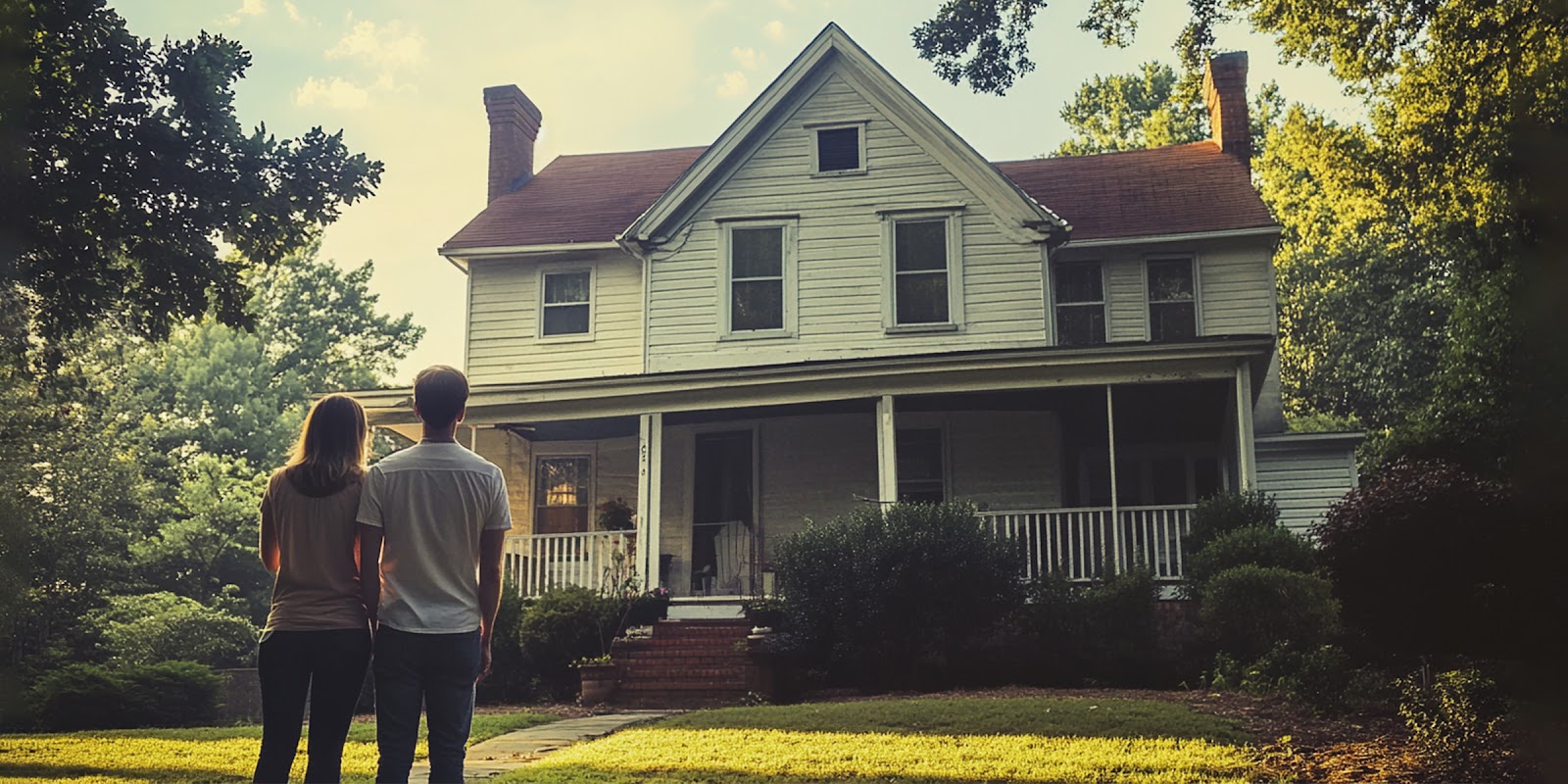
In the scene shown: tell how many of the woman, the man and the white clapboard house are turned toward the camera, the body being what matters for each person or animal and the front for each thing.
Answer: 1

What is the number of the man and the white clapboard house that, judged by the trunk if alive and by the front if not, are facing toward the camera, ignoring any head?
1

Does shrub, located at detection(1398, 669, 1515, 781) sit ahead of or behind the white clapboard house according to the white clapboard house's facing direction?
ahead

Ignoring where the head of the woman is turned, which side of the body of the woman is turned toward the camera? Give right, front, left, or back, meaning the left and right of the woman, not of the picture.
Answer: back

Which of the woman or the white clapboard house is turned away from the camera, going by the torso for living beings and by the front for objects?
the woman

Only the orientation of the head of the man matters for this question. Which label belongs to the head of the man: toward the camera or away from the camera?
away from the camera

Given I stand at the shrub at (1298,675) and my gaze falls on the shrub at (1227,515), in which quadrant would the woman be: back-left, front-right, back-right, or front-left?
back-left

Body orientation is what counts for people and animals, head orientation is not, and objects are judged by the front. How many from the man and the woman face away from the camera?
2

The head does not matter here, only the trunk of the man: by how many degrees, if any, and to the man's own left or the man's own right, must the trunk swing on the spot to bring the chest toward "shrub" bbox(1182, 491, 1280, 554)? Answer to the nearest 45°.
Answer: approximately 45° to the man's own right

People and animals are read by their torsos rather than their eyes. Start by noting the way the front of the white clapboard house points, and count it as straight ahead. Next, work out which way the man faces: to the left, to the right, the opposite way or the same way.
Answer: the opposite way

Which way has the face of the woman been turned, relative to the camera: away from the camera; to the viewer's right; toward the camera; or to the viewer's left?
away from the camera

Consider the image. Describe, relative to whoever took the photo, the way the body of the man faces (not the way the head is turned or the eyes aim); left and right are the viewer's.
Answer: facing away from the viewer

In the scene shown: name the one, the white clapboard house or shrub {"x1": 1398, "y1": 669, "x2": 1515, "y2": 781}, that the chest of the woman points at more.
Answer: the white clapboard house

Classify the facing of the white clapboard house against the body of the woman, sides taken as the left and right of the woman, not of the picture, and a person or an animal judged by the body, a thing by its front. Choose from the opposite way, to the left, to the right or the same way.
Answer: the opposite way

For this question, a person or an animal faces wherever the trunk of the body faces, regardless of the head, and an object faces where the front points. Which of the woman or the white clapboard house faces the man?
the white clapboard house
